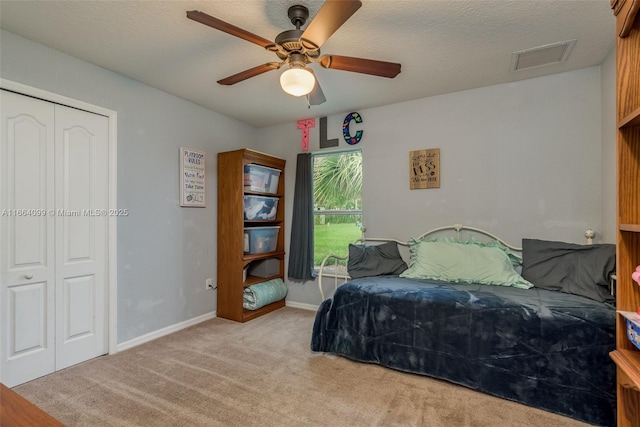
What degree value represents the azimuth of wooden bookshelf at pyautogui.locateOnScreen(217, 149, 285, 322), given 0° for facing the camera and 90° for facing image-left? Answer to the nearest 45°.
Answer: approximately 315°

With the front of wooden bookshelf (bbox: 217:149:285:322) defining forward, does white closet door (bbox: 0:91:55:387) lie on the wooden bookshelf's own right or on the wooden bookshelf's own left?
on the wooden bookshelf's own right

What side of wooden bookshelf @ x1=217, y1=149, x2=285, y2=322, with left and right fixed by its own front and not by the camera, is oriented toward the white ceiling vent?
front

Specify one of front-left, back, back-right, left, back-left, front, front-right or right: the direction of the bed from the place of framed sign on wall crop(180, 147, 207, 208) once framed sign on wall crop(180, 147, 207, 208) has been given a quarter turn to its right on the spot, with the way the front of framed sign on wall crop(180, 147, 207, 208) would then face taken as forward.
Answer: left

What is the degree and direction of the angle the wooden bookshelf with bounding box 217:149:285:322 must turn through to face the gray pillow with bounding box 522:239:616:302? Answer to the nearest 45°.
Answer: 0° — it already faces it

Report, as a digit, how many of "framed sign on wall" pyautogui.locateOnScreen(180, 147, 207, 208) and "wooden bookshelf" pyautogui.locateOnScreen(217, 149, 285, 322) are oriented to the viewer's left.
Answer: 0

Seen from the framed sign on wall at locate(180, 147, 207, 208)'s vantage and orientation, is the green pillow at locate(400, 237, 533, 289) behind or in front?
in front

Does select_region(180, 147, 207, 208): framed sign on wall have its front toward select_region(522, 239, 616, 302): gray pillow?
yes

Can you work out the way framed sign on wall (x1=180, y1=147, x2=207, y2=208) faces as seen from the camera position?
facing the viewer and to the right of the viewer

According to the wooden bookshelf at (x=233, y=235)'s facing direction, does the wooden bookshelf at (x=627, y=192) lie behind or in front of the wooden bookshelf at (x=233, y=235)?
in front

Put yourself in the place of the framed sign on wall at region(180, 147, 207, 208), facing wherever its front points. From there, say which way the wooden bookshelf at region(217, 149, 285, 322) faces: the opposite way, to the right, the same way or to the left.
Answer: the same way

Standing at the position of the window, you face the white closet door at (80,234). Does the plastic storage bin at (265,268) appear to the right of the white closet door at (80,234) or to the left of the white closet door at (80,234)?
right
